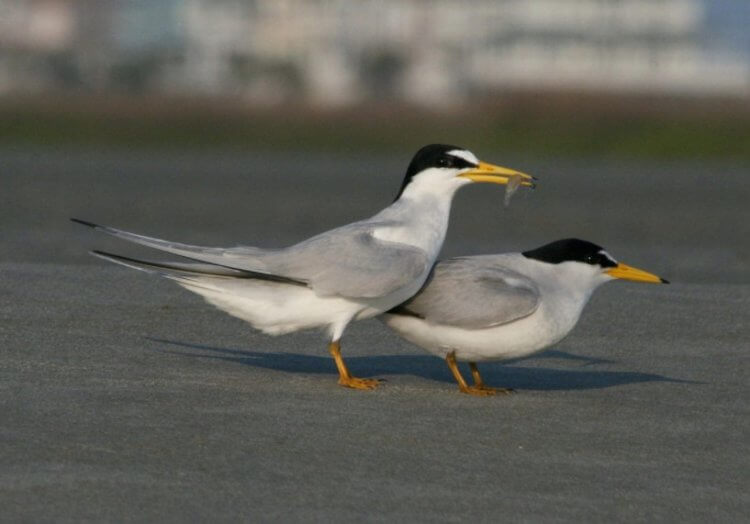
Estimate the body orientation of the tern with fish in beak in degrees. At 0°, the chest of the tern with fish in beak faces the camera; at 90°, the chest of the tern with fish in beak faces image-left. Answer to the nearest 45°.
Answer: approximately 270°

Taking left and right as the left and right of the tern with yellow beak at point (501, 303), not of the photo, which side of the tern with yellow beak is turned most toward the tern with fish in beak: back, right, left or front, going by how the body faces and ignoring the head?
back

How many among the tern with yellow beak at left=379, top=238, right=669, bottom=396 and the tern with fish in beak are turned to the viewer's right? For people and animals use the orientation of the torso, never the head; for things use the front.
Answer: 2

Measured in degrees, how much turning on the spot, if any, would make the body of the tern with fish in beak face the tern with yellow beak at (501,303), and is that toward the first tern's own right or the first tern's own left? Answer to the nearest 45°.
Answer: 0° — it already faces it

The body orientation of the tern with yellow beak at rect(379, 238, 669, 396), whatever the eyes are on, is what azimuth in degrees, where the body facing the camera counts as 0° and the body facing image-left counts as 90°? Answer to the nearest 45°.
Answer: approximately 270°
